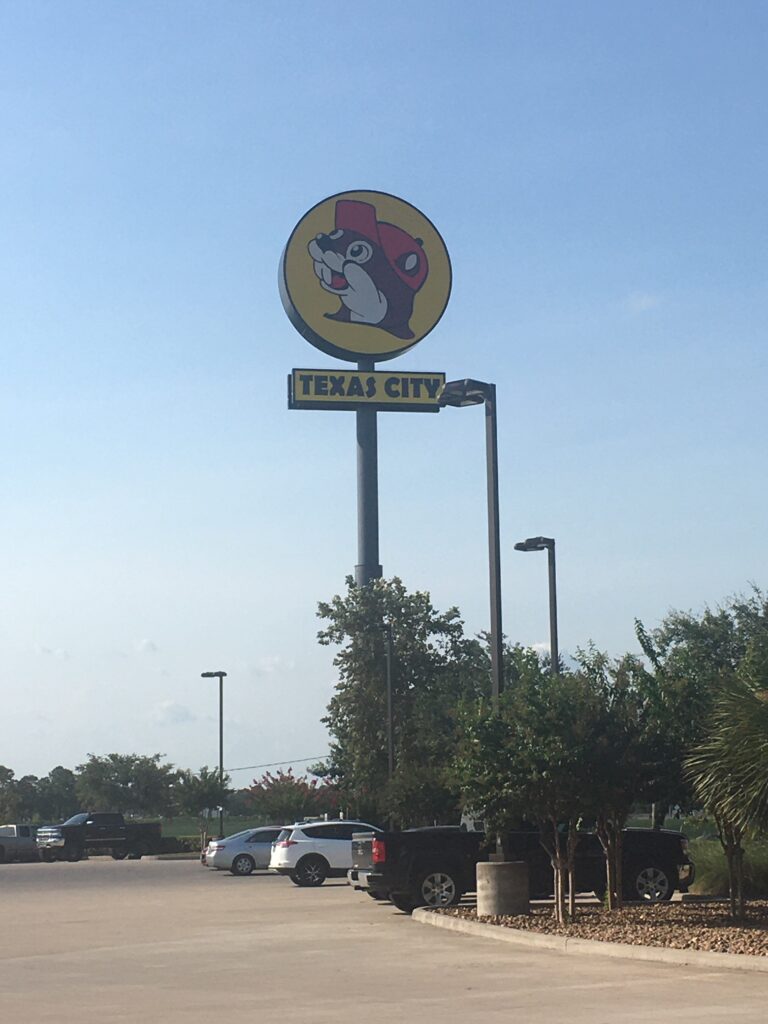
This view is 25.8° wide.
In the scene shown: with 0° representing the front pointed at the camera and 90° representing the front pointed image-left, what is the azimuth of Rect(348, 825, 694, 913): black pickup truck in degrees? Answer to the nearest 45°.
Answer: approximately 270°

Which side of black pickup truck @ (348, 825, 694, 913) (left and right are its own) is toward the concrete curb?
right

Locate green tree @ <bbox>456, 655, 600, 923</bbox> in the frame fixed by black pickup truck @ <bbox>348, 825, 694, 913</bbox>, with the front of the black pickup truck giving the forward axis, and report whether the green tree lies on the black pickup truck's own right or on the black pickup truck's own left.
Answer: on the black pickup truck's own right

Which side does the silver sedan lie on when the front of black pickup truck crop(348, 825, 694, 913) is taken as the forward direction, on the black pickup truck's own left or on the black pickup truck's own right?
on the black pickup truck's own left

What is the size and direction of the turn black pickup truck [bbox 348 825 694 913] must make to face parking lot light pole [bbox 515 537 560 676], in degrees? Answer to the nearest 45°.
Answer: approximately 90° to its left
